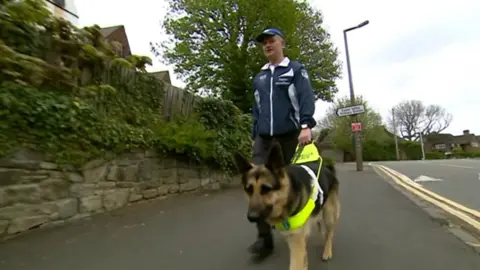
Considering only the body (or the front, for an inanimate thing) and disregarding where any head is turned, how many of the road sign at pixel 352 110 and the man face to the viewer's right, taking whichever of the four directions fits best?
0

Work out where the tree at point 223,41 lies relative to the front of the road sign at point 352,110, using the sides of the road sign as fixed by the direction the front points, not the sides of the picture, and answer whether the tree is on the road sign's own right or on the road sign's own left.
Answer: on the road sign's own right

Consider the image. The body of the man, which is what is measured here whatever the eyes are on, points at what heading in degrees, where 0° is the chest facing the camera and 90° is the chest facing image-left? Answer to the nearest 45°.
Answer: approximately 45°

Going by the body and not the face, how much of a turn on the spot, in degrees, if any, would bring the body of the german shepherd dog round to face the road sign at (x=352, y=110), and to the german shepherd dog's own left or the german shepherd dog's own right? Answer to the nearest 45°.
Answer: approximately 135° to the german shepherd dog's own right

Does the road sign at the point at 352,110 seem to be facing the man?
yes

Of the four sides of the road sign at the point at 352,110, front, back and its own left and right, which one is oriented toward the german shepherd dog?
front
